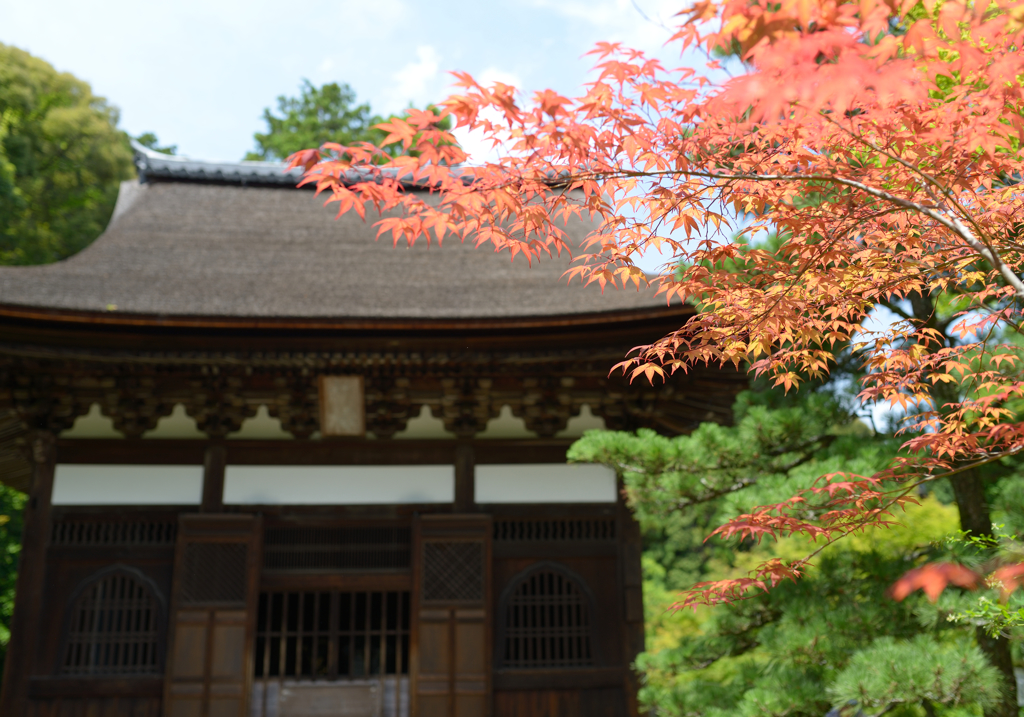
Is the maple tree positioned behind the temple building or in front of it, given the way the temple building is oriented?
in front

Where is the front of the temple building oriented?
toward the camera
